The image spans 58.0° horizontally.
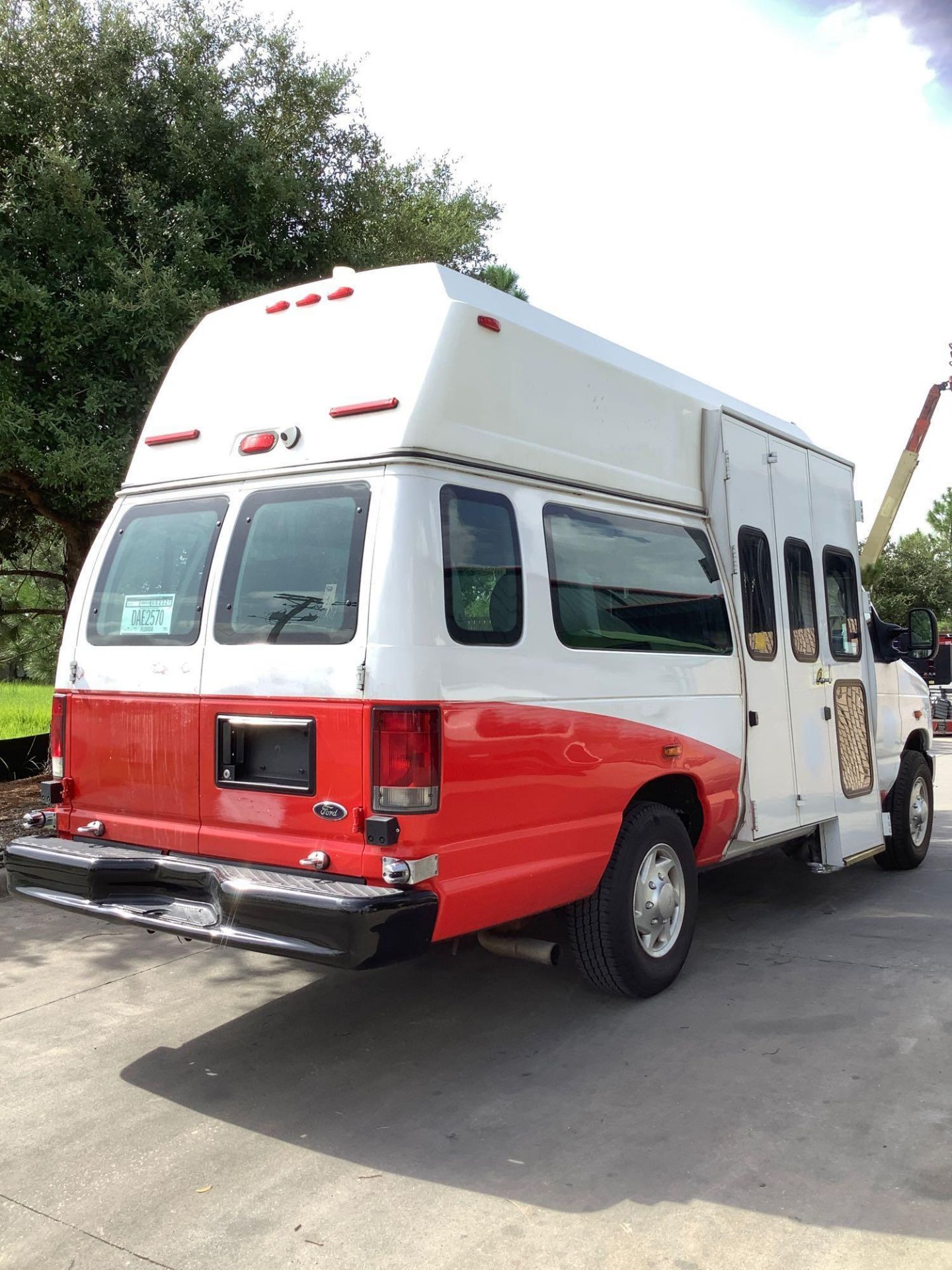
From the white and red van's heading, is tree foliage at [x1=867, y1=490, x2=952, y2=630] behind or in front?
in front

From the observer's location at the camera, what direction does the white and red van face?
facing away from the viewer and to the right of the viewer
